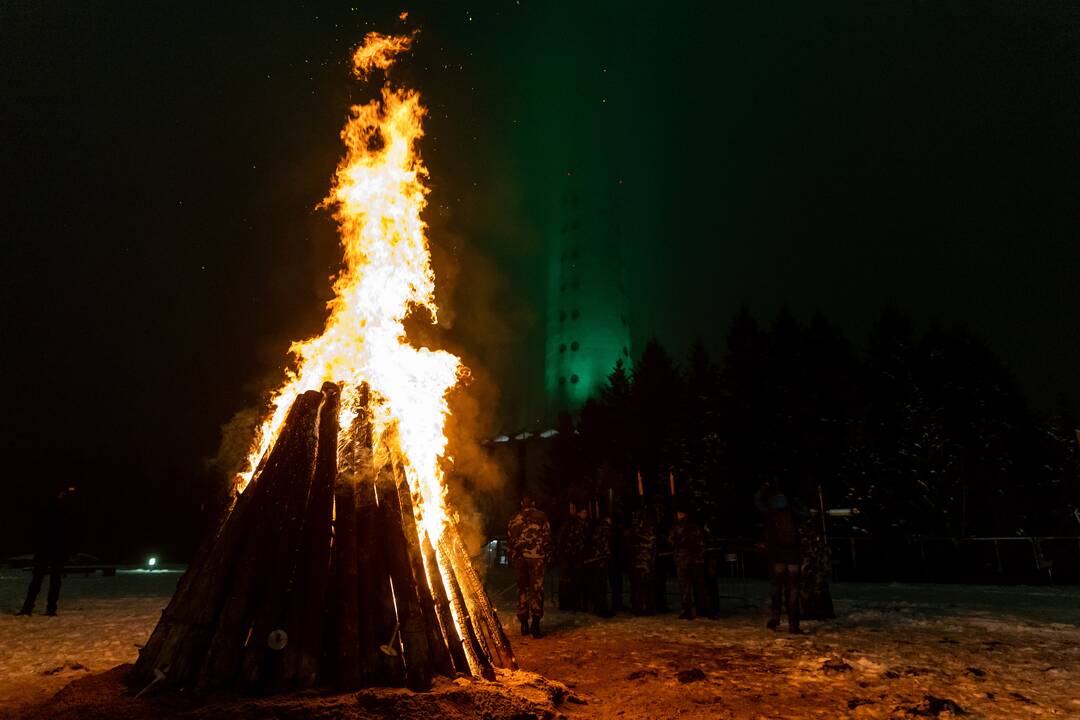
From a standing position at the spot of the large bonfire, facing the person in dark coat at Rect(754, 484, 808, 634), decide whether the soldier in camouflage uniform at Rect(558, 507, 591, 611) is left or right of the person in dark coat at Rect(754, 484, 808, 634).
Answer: left
